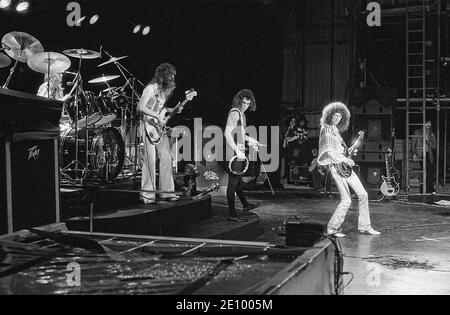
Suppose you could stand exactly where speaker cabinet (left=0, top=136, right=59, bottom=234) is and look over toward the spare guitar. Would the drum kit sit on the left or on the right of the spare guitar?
left

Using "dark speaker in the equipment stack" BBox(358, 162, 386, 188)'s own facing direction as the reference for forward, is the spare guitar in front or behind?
in front

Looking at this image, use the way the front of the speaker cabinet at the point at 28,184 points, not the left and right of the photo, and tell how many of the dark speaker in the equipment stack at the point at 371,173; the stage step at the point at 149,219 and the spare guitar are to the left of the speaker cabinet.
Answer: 3

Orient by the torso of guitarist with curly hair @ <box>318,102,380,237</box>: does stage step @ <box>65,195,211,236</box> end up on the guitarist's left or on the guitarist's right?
on the guitarist's right

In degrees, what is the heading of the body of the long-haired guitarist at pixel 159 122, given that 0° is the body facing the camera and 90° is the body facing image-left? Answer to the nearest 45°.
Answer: approximately 315°

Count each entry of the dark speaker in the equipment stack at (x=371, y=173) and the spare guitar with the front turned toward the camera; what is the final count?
2

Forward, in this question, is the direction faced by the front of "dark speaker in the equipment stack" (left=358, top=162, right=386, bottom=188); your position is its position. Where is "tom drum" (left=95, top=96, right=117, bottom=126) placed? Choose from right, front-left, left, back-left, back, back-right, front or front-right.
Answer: front-right

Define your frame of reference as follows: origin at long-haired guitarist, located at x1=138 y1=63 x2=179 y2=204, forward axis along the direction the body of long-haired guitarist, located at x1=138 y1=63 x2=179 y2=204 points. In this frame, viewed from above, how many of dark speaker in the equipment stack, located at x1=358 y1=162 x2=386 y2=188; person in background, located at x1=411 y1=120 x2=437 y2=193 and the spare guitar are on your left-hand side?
3

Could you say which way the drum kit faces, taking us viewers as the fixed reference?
facing the viewer and to the right of the viewer
